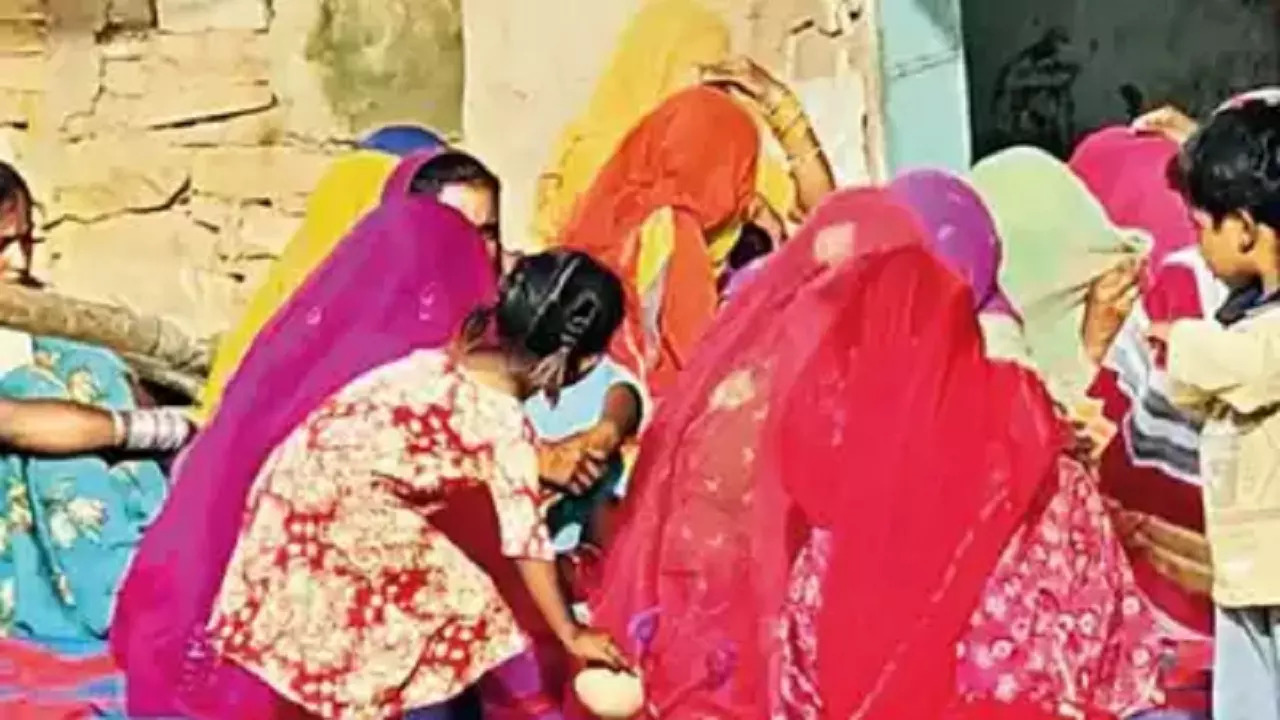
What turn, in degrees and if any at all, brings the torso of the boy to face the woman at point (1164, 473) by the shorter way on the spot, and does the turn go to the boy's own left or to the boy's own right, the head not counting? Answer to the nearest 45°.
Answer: approximately 90° to the boy's own right

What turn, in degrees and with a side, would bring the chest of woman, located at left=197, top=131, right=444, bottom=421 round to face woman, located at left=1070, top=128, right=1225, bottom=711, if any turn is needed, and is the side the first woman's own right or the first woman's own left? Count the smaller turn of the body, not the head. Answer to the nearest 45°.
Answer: approximately 45° to the first woman's own right

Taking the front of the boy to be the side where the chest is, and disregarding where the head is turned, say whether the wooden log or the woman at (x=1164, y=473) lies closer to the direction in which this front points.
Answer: the wooden log

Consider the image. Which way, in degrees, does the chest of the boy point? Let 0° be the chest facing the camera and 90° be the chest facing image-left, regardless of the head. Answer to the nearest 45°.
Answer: approximately 90°

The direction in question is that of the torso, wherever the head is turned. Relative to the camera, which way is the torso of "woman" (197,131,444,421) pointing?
to the viewer's right
